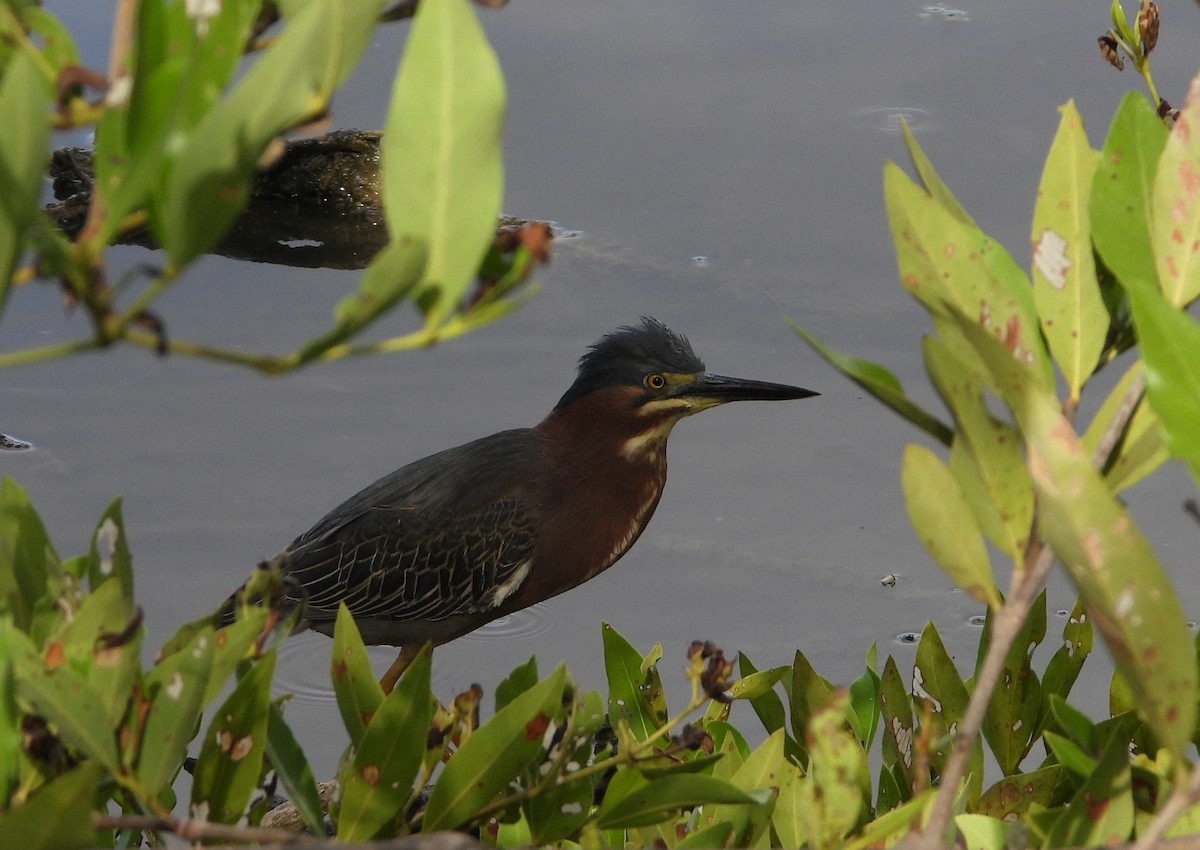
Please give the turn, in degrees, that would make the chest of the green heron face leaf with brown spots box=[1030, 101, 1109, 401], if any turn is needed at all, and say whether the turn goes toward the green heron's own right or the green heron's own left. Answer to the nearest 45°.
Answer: approximately 90° to the green heron's own right

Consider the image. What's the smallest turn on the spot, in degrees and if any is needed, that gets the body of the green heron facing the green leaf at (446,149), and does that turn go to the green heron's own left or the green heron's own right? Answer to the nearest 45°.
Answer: approximately 90° to the green heron's own right

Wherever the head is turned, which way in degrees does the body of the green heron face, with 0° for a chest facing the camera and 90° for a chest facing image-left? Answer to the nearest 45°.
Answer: approximately 270°

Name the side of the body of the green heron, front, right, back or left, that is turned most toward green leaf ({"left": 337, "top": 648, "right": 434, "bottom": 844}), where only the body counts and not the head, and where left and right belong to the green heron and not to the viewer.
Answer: right

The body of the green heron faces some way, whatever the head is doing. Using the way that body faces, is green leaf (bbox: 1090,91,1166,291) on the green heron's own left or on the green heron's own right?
on the green heron's own right

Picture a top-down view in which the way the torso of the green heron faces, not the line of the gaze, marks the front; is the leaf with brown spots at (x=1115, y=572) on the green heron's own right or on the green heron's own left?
on the green heron's own right
